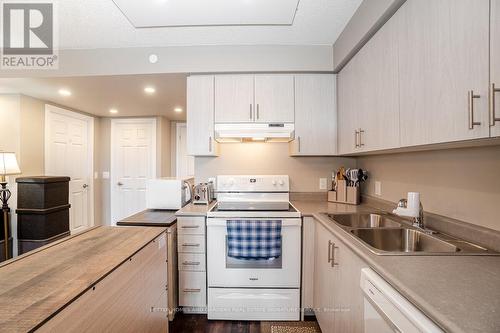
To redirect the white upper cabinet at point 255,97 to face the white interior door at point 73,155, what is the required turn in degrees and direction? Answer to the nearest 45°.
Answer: approximately 135° to its right

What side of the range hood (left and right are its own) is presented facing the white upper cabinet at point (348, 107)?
left

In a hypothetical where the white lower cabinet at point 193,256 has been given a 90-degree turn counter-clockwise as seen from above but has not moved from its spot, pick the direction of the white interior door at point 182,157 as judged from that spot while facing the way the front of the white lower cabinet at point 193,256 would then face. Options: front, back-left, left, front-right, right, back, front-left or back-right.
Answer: left

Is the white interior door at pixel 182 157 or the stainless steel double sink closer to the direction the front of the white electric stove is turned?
the stainless steel double sink

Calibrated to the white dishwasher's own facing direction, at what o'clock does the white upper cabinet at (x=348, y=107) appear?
The white upper cabinet is roughly at 4 o'clock from the white dishwasher.

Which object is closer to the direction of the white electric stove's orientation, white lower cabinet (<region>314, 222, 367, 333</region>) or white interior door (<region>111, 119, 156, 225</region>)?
the white lower cabinet

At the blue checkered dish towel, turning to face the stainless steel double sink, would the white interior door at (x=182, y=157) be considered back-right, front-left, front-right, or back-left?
back-left
